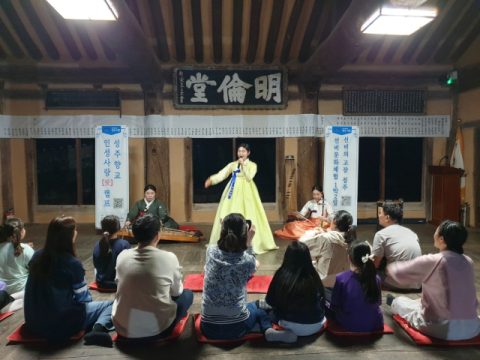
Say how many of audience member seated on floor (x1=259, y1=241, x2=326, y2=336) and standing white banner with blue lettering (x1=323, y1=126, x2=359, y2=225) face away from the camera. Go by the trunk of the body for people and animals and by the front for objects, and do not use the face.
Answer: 1

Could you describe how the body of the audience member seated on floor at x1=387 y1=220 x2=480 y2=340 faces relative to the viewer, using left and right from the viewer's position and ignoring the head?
facing away from the viewer and to the left of the viewer

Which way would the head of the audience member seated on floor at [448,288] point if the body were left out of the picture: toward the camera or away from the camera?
away from the camera

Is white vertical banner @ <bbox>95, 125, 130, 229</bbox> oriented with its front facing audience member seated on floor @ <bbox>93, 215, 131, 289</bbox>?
yes

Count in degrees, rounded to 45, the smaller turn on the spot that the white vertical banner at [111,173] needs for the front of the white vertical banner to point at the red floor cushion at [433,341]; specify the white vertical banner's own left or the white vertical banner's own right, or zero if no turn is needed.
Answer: approximately 45° to the white vertical banner's own left

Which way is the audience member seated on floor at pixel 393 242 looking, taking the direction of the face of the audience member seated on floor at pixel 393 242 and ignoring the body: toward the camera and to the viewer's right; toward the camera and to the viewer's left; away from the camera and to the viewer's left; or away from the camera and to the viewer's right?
away from the camera and to the viewer's left

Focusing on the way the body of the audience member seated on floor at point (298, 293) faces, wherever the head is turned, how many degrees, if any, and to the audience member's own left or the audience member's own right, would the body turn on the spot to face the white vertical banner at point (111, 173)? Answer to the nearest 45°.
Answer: approximately 45° to the audience member's own left

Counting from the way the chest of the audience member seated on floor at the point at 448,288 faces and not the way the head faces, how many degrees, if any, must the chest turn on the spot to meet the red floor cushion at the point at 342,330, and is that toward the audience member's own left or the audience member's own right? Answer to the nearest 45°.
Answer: approximately 45° to the audience member's own left

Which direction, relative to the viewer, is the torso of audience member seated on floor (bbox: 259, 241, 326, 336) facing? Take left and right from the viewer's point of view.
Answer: facing away from the viewer
